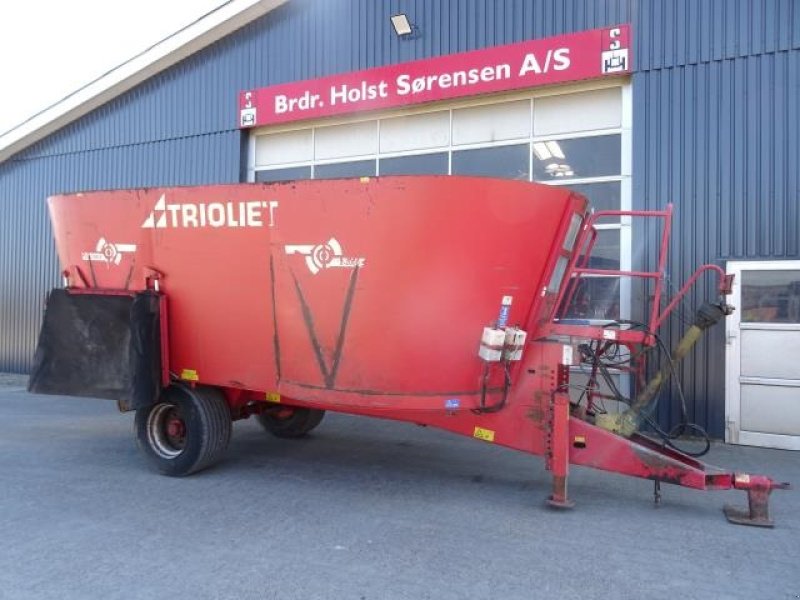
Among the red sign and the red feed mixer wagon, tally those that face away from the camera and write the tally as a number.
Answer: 0

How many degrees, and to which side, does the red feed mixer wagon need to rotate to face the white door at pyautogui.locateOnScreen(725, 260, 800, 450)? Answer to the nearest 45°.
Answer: approximately 90° to its left

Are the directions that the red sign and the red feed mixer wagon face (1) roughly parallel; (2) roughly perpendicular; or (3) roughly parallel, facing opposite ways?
roughly perpendicular

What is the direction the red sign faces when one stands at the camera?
facing the viewer and to the left of the viewer

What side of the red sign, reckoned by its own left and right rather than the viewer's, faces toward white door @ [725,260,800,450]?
left

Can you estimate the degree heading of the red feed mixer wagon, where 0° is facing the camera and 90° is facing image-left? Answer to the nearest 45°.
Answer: approximately 315°

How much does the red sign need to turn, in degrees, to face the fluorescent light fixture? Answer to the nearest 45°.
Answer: approximately 135° to its left

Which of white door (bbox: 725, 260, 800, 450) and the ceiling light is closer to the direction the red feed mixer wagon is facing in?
the white door

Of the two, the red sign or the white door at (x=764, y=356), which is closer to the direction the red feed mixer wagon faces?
the white door

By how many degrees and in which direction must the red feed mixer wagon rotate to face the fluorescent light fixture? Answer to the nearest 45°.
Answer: approximately 90° to its left

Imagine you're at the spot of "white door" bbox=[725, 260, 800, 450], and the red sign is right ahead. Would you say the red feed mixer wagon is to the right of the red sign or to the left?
left

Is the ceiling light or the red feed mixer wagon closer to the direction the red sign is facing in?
the red feed mixer wagon
